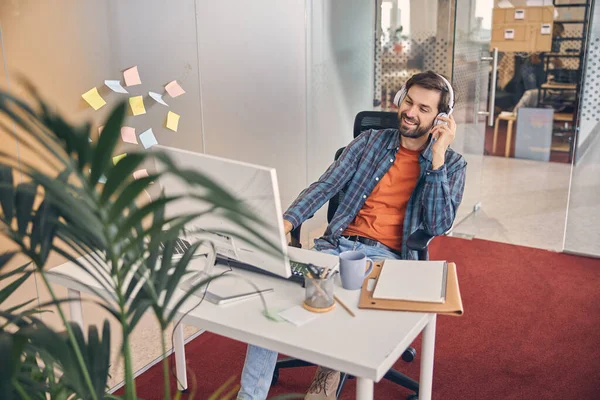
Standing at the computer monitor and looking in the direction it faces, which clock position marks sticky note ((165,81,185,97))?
The sticky note is roughly at 10 o'clock from the computer monitor.

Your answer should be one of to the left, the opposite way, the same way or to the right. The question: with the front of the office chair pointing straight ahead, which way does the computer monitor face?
the opposite way

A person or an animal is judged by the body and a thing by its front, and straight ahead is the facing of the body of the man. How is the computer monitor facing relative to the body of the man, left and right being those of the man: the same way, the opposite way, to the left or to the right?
the opposite way

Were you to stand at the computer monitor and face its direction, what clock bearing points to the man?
The man is roughly at 12 o'clock from the computer monitor.

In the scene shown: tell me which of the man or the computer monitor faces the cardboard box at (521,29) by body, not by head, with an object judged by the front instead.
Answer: the computer monitor

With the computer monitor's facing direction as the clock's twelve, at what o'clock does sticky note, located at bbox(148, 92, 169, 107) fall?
The sticky note is roughly at 10 o'clock from the computer monitor.

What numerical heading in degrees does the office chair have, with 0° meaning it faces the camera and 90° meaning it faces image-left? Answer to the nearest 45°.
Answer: approximately 45°

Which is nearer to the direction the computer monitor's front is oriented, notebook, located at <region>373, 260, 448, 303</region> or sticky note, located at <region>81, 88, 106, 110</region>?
the notebook

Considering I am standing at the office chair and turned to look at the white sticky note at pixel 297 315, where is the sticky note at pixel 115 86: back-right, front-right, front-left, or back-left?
front-right

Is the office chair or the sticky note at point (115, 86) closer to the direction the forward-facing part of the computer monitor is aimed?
the office chair

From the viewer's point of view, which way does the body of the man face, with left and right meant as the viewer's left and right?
facing the viewer and to the left of the viewer

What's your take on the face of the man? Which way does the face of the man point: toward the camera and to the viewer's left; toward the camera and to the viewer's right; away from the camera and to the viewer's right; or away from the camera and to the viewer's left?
toward the camera and to the viewer's left

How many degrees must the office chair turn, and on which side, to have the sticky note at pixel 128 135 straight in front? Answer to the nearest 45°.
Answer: approximately 45° to its right

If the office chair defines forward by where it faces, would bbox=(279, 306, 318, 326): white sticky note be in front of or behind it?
in front

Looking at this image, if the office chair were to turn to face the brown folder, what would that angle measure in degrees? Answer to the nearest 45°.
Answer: approximately 45° to its left

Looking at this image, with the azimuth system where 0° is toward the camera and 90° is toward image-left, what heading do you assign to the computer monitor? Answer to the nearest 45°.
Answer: approximately 225°

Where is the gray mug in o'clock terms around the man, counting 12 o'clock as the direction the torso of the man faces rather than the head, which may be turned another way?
The gray mug is roughly at 11 o'clock from the man.
